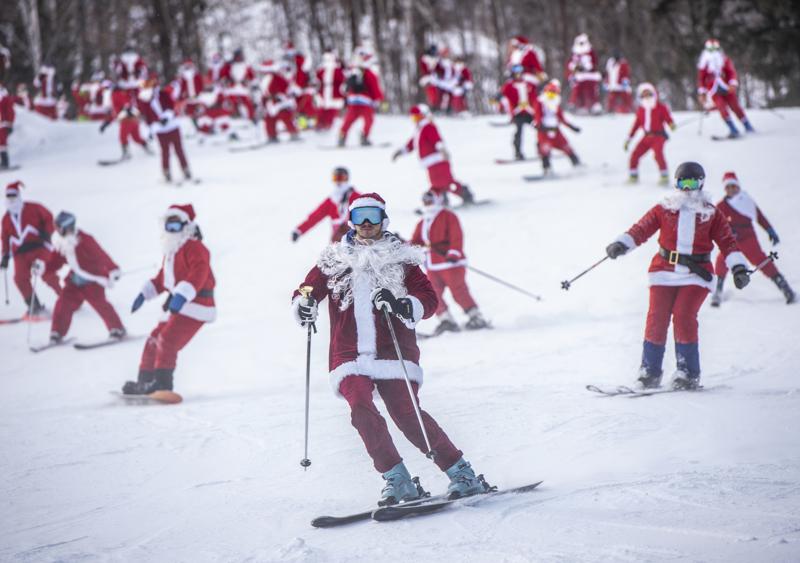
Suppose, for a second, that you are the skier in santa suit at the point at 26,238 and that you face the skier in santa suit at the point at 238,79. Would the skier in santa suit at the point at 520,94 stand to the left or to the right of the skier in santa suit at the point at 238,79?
right

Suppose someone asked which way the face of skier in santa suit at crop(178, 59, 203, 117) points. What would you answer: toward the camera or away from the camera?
toward the camera

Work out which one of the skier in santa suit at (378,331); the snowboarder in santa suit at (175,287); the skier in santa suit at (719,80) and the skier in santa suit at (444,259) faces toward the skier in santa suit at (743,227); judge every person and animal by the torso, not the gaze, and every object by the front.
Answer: the skier in santa suit at (719,80)

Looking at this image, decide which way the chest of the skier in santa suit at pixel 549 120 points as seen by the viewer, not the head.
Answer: toward the camera

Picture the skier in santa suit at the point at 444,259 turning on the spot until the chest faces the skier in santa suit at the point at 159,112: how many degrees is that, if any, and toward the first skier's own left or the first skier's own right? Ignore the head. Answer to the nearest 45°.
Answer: approximately 90° to the first skier's own right

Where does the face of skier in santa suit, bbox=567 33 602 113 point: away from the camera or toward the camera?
toward the camera

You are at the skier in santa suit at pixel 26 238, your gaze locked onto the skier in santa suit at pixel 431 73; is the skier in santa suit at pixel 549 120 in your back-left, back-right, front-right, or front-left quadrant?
front-right

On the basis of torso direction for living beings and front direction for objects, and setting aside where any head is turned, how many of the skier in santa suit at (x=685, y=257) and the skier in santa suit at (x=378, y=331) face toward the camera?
2

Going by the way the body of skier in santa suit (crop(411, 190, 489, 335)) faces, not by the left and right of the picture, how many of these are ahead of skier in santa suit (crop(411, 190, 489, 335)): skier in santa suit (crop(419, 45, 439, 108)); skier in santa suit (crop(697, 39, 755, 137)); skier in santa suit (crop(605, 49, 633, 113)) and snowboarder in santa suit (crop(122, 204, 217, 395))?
1

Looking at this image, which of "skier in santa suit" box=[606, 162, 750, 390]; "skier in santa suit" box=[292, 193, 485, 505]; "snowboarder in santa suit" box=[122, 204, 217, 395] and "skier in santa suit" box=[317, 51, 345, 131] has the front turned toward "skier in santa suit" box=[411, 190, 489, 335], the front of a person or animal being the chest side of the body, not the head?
"skier in santa suit" box=[317, 51, 345, 131]

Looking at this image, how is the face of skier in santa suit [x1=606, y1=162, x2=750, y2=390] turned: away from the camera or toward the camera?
toward the camera

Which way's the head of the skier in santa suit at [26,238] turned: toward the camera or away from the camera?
toward the camera

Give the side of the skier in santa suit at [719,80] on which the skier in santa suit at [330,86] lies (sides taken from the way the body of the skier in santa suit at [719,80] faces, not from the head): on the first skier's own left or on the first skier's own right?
on the first skier's own right

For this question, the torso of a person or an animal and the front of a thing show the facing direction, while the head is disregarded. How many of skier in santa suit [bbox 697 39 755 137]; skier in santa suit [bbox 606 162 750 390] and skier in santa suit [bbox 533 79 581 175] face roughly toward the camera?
3

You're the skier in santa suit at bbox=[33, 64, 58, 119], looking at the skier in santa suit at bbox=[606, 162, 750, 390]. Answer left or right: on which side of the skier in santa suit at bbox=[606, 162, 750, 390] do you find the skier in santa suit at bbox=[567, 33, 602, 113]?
left

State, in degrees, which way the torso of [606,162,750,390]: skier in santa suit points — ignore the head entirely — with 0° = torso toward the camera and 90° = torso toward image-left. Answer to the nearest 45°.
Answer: approximately 0°

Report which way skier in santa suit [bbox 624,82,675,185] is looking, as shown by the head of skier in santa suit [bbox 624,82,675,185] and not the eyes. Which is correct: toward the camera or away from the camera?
toward the camera

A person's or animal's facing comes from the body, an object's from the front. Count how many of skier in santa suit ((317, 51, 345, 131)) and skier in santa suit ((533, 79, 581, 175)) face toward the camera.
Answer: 2

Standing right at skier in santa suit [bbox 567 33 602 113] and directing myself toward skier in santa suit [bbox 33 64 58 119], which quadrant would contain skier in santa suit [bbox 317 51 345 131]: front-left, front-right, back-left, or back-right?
front-left

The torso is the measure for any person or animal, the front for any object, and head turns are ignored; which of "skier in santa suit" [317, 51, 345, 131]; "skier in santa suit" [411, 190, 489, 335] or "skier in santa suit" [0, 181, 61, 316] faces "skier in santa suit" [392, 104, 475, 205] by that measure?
"skier in santa suit" [317, 51, 345, 131]
